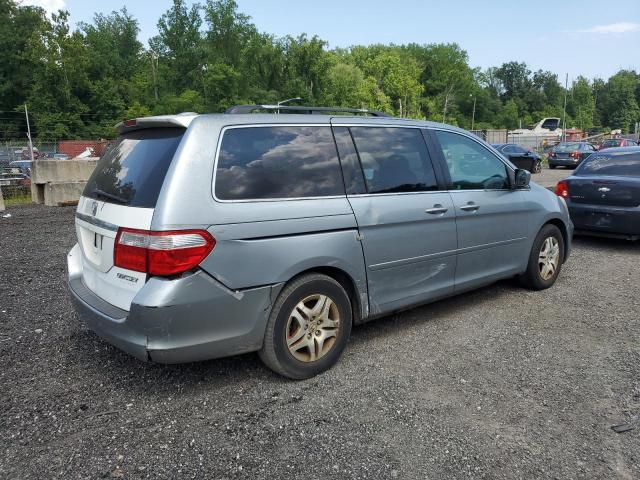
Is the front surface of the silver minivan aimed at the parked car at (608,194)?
yes

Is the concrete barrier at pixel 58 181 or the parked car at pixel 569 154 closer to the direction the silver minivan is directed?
the parked car

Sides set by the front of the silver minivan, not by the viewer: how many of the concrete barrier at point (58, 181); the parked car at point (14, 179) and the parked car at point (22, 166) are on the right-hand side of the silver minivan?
0

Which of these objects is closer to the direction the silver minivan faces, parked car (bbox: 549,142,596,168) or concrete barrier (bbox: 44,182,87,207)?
the parked car

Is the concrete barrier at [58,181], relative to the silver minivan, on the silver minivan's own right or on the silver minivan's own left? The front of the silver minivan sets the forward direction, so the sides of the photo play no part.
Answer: on the silver minivan's own left

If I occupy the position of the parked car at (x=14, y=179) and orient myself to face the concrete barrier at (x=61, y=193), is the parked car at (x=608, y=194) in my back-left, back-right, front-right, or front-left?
front-left

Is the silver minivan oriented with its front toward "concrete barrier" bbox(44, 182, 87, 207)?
no

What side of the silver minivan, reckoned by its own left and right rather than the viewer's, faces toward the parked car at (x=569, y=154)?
front

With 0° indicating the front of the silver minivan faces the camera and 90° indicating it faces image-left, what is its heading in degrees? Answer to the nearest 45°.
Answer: approximately 225°

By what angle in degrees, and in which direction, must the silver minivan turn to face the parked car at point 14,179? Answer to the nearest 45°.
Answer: approximately 90° to its left

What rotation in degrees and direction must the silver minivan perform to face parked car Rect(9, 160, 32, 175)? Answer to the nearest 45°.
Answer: approximately 90° to its left

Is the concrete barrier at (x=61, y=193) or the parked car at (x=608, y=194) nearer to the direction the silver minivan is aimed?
the parked car

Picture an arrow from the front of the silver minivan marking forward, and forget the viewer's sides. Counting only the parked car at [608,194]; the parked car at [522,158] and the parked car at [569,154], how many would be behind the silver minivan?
0
